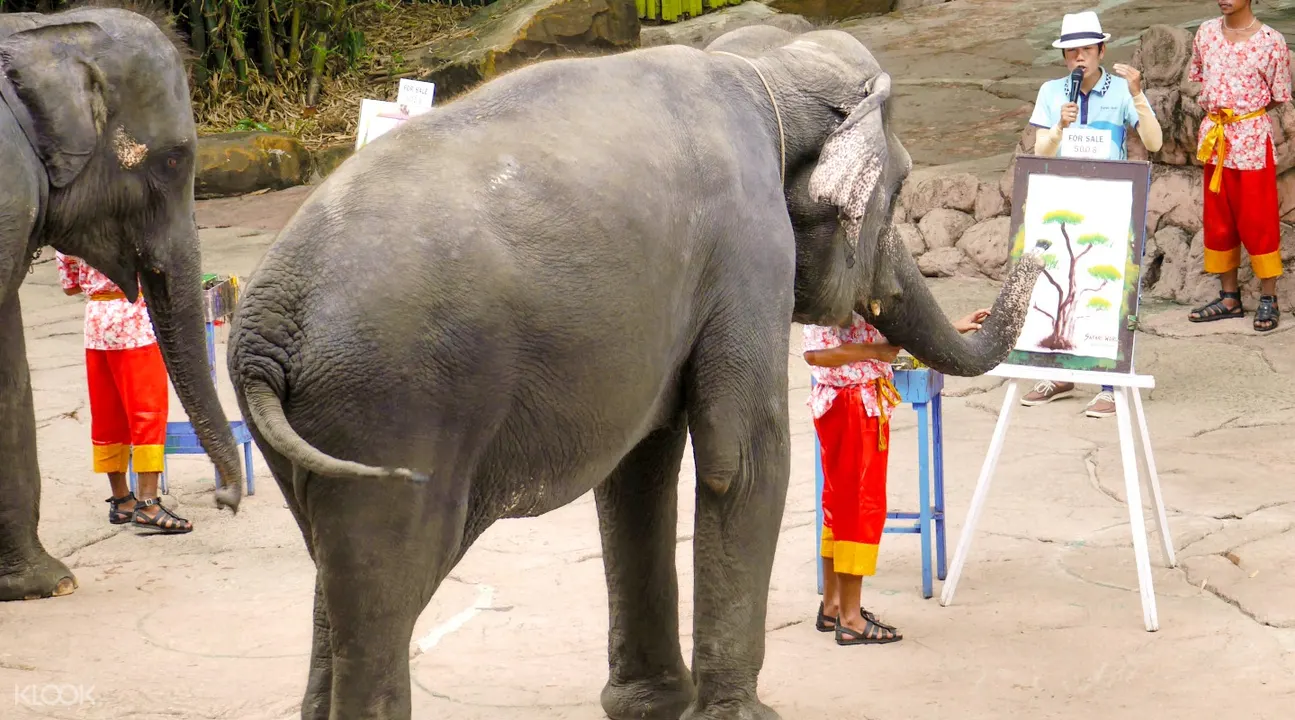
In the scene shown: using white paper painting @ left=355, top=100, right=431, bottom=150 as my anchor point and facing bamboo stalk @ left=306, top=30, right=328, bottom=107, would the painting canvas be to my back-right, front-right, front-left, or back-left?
back-right

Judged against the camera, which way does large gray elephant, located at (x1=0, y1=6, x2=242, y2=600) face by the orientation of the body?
to the viewer's right

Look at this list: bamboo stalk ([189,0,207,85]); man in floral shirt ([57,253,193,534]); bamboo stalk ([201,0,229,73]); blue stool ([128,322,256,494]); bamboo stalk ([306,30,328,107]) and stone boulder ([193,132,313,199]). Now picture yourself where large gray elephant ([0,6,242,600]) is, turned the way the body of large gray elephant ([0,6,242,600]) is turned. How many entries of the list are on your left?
6

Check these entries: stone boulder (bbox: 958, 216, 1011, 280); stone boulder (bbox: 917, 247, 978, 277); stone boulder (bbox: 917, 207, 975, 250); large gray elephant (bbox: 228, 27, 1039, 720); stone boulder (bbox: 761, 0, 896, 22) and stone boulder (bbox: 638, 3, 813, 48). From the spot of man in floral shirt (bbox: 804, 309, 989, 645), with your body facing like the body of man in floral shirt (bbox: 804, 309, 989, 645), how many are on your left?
5

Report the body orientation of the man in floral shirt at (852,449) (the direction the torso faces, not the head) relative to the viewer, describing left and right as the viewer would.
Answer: facing to the right of the viewer

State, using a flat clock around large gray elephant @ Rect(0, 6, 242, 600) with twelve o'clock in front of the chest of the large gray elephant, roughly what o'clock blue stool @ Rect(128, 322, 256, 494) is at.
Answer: The blue stool is roughly at 9 o'clock from the large gray elephant.

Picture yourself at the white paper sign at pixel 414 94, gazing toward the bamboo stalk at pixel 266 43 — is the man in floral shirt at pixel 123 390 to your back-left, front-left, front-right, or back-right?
back-left

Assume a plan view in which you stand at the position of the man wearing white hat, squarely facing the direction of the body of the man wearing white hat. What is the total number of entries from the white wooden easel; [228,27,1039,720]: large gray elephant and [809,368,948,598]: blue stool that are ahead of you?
3

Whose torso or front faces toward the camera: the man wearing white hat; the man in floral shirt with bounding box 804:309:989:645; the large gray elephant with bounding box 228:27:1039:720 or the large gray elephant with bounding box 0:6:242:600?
the man wearing white hat

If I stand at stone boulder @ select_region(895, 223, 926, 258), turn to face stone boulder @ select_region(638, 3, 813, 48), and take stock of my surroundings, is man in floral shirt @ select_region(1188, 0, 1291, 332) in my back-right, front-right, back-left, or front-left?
back-right

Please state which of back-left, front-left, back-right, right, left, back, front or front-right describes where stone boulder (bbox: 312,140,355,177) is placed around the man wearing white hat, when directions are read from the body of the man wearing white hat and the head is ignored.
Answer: back-right

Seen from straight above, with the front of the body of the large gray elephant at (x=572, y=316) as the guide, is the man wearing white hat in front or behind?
in front

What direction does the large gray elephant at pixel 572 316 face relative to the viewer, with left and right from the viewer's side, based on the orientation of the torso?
facing away from the viewer and to the right of the viewer
